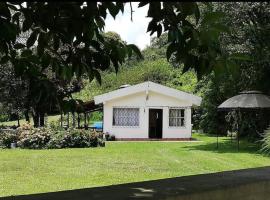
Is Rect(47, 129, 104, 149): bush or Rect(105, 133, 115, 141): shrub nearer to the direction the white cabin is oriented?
the bush

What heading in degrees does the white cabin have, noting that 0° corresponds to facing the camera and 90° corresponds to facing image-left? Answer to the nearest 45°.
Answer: approximately 0°

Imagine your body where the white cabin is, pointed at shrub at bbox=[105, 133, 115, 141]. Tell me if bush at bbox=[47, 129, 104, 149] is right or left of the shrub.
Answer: left
